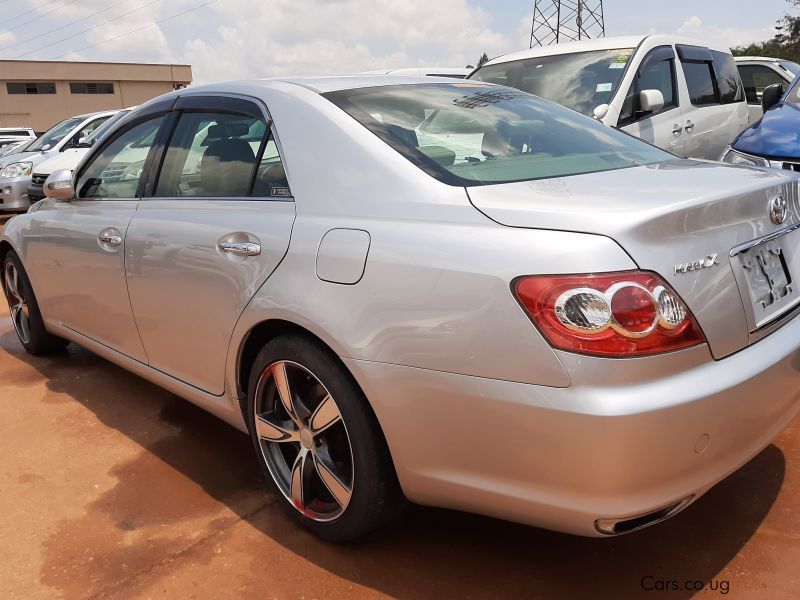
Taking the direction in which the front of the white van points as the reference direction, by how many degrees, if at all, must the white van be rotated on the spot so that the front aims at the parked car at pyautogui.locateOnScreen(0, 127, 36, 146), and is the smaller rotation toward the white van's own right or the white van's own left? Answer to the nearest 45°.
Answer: approximately 90° to the white van's own right

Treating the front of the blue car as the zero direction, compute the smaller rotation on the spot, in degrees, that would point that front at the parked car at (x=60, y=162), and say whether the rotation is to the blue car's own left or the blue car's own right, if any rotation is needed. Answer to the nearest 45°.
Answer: approximately 45° to the blue car's own right

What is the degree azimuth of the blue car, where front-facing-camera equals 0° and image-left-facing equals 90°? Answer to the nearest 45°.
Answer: approximately 45°

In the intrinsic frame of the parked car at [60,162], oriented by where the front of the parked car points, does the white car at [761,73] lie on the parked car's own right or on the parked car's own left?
on the parked car's own left

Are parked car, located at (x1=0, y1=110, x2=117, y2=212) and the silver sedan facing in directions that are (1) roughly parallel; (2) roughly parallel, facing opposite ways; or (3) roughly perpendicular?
roughly perpendicular

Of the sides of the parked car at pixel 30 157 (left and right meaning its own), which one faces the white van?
left

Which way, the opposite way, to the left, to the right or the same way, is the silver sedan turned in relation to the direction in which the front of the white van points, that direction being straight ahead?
to the right

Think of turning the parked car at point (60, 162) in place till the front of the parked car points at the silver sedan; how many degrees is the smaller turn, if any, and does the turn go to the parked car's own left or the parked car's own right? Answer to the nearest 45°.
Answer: approximately 45° to the parked car's own left

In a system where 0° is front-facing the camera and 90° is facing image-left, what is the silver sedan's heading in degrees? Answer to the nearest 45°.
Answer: approximately 135°
